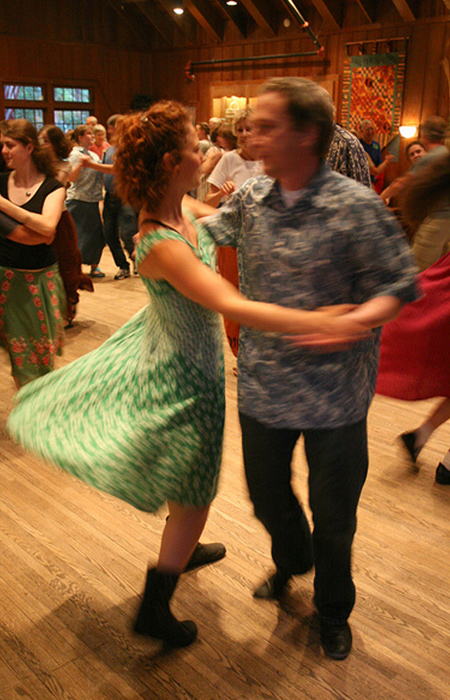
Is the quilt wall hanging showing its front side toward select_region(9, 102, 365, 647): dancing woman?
yes

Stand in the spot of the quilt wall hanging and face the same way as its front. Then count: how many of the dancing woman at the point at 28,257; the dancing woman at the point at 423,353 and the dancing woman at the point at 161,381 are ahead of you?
3

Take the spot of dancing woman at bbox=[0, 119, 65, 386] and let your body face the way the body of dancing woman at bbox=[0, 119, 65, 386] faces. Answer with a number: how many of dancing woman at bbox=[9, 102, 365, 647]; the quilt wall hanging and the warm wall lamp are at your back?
2

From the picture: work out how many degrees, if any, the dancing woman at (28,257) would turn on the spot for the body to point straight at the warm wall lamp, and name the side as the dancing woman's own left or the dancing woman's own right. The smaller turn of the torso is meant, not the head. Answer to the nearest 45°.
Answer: approximately 180°

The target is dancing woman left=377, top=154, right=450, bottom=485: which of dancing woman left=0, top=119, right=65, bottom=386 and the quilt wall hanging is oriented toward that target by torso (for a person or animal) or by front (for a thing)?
the quilt wall hanging

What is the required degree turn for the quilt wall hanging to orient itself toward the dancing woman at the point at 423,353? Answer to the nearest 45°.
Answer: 0° — it already faces them

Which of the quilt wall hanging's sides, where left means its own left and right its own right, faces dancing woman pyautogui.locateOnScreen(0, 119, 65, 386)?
front

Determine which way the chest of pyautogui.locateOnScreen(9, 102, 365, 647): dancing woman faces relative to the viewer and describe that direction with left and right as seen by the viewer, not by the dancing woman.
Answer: facing to the right of the viewer
